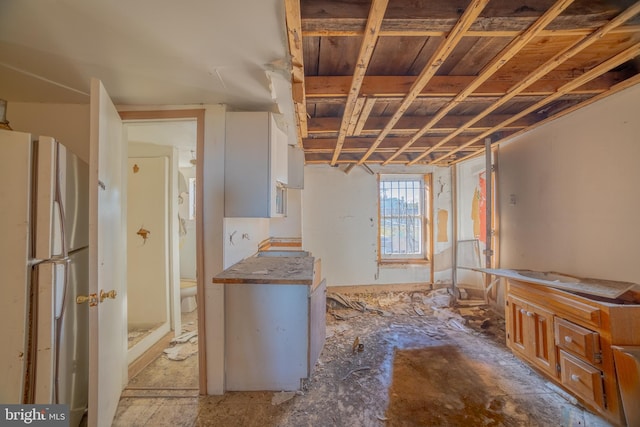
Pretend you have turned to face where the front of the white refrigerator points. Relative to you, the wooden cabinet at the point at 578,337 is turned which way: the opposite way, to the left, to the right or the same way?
the opposite way

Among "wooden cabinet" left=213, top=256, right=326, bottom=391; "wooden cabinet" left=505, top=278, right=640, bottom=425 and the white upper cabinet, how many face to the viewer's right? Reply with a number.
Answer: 2

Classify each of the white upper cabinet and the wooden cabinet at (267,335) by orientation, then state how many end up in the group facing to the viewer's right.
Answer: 2

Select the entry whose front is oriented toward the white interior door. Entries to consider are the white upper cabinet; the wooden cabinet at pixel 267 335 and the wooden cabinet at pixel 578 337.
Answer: the wooden cabinet at pixel 578 337

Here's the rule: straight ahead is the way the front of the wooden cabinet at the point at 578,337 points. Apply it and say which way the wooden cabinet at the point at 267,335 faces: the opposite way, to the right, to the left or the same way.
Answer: the opposite way

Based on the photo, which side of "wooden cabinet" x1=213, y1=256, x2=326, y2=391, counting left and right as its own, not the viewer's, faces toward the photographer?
right

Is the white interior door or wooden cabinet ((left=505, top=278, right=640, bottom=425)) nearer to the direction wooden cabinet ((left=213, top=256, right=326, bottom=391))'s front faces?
the wooden cabinet

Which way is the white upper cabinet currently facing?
to the viewer's right

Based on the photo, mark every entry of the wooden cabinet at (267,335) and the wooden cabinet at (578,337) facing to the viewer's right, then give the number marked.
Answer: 1

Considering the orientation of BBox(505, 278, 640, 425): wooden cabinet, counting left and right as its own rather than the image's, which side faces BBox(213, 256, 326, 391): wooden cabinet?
front

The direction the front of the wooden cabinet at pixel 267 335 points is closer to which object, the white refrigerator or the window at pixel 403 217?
the window

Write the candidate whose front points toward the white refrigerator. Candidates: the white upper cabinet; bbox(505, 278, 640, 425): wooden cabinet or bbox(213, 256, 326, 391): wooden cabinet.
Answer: bbox(505, 278, 640, 425): wooden cabinet

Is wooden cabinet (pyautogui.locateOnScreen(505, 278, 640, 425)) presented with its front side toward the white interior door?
yes

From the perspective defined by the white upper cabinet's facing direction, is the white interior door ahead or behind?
behind

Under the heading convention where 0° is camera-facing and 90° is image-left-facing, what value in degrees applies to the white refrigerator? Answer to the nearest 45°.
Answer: approximately 315°

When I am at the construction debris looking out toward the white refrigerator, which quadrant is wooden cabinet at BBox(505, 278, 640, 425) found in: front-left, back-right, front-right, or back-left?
back-left

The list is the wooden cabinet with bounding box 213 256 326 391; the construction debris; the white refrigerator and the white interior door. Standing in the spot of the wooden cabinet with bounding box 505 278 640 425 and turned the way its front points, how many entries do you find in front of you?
4

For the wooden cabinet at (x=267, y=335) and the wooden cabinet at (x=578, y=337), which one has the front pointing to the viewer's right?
the wooden cabinet at (x=267, y=335)
